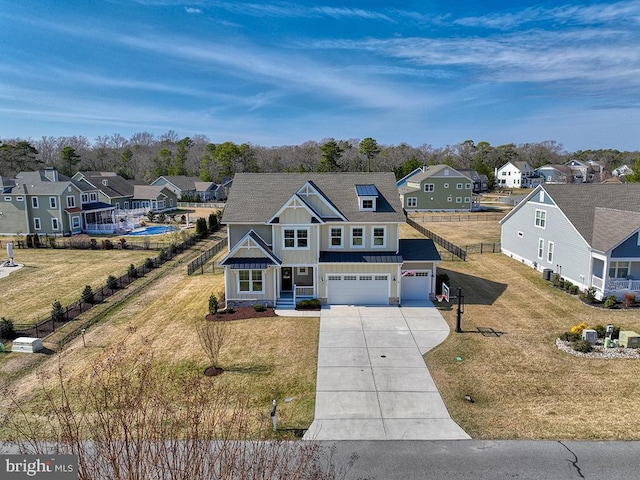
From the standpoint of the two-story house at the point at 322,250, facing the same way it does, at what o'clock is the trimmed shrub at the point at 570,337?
The trimmed shrub is roughly at 10 o'clock from the two-story house.

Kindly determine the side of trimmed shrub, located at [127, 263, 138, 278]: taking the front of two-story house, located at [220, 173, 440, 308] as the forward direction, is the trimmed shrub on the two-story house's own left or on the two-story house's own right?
on the two-story house's own right

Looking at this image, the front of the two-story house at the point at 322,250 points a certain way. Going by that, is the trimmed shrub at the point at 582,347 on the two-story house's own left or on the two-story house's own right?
on the two-story house's own left

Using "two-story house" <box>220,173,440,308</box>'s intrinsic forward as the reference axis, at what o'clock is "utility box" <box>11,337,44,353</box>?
The utility box is roughly at 2 o'clock from the two-story house.

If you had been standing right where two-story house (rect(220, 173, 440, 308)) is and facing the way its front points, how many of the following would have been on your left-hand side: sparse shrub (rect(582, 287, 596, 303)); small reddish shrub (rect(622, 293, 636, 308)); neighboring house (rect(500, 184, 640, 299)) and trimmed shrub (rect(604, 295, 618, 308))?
4

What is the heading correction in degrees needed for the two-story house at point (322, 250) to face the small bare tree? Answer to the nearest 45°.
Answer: approximately 45° to its right

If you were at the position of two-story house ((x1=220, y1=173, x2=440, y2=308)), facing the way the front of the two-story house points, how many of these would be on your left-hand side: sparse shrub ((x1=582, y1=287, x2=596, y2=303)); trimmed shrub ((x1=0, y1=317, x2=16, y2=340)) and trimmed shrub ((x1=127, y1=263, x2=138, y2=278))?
1

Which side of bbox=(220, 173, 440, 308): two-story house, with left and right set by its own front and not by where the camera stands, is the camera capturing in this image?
front

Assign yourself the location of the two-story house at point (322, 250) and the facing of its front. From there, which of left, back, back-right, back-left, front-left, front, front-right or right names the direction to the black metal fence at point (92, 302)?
right

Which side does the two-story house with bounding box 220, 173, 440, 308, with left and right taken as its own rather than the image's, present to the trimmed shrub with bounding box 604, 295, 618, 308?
left

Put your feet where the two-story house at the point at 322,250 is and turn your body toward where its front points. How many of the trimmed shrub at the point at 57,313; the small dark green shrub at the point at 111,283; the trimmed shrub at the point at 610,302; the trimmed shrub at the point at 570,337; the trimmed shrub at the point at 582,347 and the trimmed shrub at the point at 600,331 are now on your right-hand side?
2

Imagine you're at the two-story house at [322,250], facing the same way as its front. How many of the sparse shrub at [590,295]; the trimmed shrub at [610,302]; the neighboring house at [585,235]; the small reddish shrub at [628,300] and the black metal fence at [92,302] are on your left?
4

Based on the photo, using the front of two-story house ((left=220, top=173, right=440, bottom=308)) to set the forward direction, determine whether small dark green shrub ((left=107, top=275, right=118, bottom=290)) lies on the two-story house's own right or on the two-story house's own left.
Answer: on the two-story house's own right

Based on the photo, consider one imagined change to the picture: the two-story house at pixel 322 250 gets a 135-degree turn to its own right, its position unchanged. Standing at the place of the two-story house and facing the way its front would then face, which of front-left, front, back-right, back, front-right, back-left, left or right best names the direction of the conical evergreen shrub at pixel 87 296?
front-left

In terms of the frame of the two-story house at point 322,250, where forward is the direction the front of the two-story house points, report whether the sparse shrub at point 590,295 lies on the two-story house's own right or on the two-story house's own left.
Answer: on the two-story house's own left
